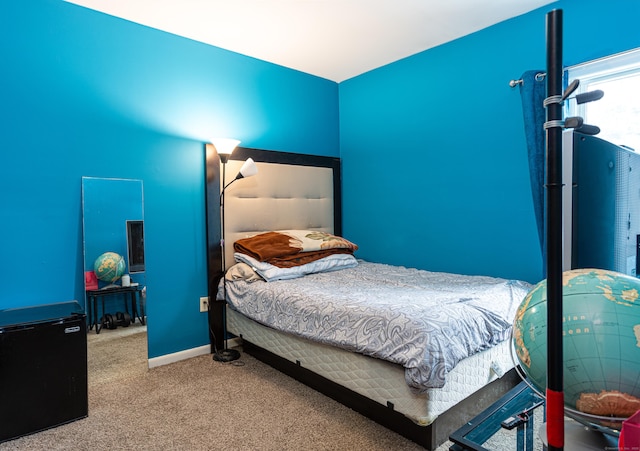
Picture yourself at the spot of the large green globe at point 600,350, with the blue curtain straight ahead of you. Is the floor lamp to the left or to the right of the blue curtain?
left

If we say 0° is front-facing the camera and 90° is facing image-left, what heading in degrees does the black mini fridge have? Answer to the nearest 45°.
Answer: approximately 315°

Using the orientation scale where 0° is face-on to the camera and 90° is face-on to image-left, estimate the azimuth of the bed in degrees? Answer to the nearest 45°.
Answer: approximately 315°

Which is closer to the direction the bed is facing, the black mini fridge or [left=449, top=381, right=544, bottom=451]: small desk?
the small desk
